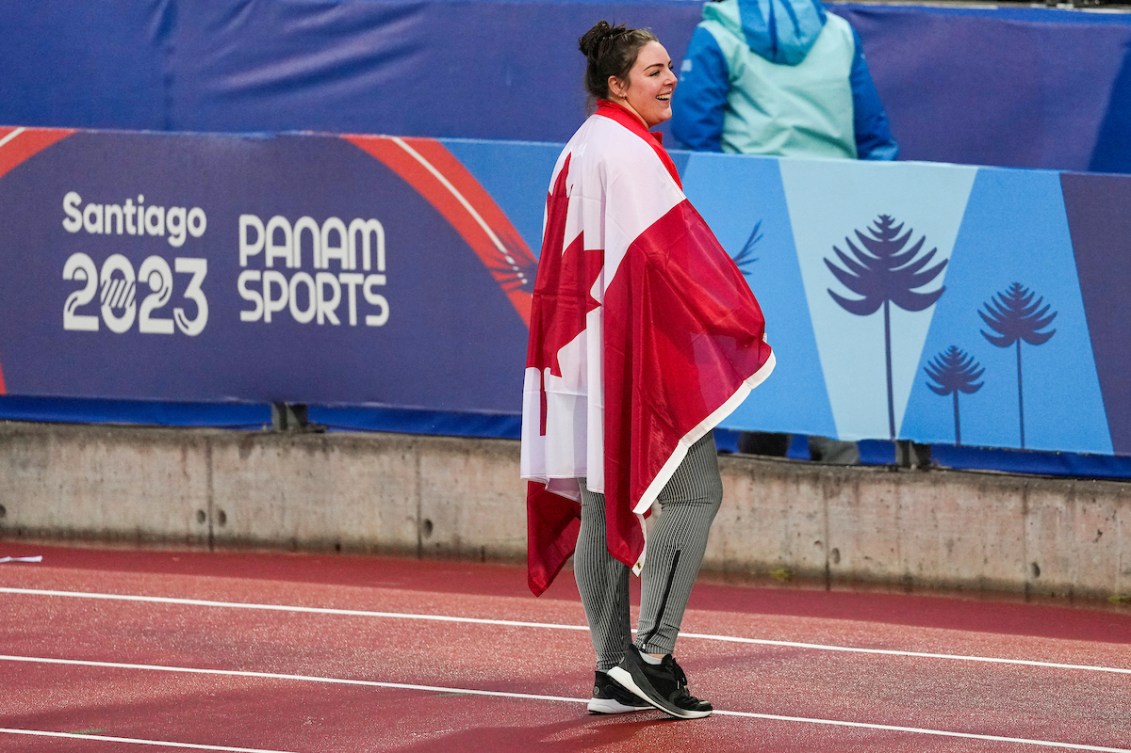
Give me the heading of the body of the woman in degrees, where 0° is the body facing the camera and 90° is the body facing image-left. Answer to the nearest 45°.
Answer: approximately 270°

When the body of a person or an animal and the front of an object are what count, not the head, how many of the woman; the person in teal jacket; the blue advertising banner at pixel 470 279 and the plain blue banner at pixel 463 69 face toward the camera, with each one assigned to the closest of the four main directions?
2

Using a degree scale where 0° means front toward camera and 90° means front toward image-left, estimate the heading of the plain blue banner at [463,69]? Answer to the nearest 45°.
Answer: approximately 0°

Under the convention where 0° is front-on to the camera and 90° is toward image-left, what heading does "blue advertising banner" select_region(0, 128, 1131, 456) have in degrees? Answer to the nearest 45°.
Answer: approximately 0°

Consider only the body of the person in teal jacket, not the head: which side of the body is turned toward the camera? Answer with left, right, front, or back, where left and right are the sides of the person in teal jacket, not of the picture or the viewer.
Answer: back

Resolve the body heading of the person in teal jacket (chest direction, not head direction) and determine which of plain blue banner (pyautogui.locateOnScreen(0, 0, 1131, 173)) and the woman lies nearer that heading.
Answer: the plain blue banner

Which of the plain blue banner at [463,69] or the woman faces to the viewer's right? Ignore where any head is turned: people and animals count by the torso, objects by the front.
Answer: the woman
